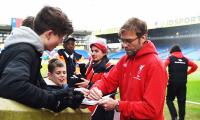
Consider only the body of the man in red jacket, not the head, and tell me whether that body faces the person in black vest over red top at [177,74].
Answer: no

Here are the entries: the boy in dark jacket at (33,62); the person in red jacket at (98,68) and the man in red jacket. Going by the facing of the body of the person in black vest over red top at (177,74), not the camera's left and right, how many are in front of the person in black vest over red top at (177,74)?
0

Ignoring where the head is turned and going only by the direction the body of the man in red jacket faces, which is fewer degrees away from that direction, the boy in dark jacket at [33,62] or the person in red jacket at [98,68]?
the boy in dark jacket

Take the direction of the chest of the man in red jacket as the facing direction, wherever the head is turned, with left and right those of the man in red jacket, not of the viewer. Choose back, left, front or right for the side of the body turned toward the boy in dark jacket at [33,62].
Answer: front

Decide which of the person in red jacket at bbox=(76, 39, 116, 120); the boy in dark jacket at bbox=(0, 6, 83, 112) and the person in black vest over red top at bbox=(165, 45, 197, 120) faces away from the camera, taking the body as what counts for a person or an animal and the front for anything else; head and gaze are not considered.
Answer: the person in black vest over red top at bbox=(165, 45, 197, 120)

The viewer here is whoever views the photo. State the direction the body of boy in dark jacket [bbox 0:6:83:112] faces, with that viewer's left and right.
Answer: facing to the right of the viewer

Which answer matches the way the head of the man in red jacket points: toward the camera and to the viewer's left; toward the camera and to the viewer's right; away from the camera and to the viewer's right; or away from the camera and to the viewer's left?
toward the camera and to the viewer's left

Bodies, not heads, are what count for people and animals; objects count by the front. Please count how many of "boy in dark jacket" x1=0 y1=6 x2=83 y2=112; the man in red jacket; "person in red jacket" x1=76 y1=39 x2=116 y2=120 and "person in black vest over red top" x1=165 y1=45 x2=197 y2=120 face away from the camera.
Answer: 1

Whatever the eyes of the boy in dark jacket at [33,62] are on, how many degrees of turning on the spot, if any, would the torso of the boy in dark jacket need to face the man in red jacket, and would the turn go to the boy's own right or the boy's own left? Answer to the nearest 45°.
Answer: approximately 45° to the boy's own left

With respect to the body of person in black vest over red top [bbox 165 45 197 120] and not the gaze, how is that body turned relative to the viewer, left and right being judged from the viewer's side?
facing away from the viewer
